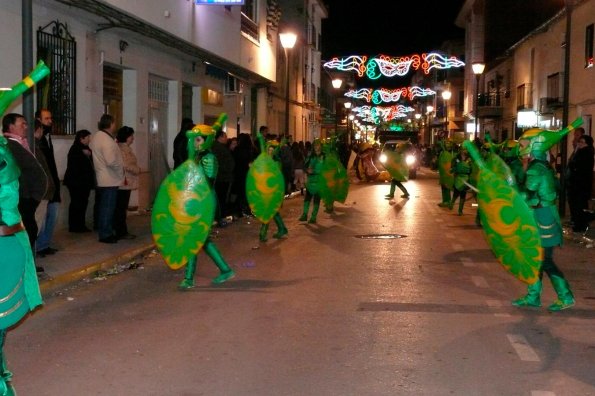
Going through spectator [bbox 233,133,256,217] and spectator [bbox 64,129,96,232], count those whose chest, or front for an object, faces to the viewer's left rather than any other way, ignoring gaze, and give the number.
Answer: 0

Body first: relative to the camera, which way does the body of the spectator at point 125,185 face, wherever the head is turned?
to the viewer's right

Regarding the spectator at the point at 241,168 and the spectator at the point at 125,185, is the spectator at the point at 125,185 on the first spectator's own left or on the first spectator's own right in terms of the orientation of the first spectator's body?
on the first spectator's own right

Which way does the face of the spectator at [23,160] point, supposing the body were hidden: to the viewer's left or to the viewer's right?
to the viewer's right

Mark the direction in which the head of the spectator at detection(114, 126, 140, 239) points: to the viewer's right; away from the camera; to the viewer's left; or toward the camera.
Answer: to the viewer's right

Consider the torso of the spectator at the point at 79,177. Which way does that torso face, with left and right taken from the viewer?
facing to the right of the viewer

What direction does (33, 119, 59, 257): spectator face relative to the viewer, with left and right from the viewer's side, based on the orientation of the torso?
facing to the right of the viewer

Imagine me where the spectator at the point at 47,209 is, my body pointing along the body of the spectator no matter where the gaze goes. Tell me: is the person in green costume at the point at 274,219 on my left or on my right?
on my left
